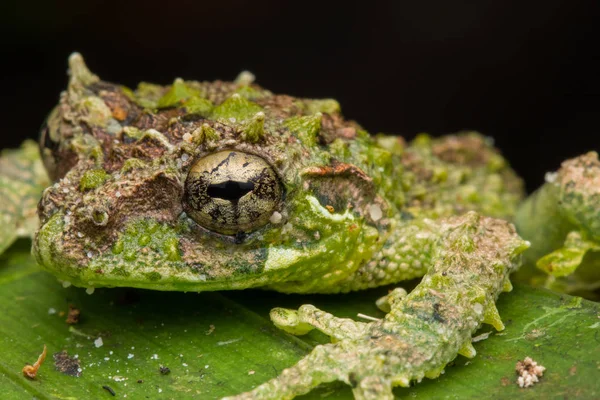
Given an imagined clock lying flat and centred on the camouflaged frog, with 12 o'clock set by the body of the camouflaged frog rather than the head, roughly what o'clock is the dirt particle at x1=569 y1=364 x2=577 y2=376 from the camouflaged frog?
The dirt particle is roughly at 8 o'clock from the camouflaged frog.

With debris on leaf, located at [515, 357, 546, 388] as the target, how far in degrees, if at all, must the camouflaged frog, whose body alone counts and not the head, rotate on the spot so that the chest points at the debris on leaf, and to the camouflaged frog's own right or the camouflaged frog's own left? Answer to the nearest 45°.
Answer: approximately 135° to the camouflaged frog's own left

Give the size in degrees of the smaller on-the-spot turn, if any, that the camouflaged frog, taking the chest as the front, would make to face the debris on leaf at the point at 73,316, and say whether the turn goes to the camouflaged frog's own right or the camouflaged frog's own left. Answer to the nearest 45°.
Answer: approximately 45° to the camouflaged frog's own right

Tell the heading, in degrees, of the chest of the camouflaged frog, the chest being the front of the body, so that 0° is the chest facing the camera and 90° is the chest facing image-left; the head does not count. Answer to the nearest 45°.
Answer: approximately 45°
